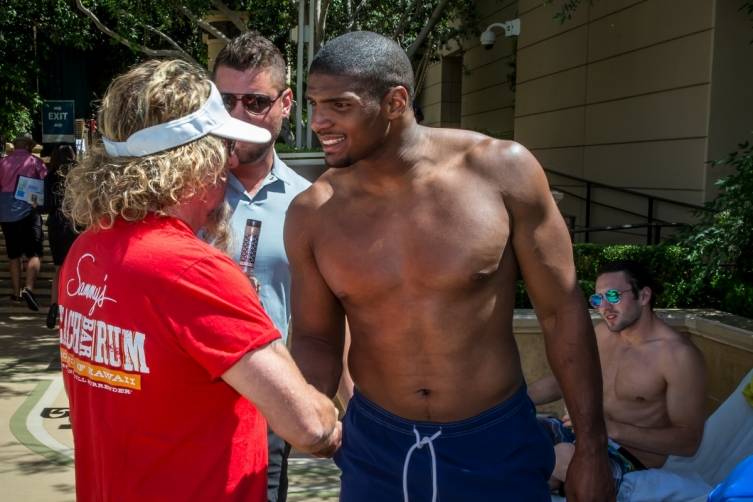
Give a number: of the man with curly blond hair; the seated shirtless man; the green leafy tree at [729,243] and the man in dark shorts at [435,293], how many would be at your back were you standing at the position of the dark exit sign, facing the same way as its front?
0

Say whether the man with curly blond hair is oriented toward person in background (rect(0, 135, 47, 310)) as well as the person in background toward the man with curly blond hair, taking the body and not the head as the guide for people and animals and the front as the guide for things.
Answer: no

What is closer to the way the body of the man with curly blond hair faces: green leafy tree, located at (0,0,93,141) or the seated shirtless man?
the seated shirtless man

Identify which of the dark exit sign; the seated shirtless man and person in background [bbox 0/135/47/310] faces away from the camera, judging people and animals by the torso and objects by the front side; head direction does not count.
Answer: the person in background

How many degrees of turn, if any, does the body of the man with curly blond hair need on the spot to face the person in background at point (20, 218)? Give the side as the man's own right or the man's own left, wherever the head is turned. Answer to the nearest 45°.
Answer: approximately 45° to the man's own left

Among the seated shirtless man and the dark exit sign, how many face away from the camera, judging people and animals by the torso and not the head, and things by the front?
0

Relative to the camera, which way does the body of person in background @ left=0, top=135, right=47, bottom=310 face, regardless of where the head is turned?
away from the camera

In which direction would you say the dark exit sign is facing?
toward the camera

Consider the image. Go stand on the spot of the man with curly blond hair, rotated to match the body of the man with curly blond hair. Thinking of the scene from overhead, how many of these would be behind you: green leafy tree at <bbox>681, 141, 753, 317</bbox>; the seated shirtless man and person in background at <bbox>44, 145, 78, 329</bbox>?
0

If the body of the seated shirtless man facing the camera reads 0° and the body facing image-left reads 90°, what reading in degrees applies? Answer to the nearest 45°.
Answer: approximately 45°

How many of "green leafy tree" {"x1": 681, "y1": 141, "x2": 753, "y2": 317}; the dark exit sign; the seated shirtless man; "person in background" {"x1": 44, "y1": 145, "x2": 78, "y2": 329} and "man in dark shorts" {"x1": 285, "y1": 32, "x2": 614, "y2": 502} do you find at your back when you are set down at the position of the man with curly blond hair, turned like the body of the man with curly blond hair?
0

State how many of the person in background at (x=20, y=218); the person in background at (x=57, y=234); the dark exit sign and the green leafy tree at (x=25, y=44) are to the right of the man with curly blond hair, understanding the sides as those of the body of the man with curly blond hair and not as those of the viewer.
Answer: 0

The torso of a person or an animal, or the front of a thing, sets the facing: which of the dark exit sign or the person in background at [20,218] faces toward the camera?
the dark exit sign

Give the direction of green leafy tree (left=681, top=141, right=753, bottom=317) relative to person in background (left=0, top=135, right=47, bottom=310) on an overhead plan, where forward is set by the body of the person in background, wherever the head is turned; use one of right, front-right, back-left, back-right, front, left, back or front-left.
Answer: back-right

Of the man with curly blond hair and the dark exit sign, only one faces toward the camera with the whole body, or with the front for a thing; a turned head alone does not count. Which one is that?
the dark exit sign

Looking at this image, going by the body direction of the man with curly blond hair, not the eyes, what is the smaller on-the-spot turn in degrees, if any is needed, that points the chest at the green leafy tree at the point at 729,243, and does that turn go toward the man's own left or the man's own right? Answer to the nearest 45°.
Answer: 0° — they already face it

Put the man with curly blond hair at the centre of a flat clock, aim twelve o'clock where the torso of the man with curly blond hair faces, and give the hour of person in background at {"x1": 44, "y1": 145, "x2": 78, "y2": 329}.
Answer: The person in background is roughly at 10 o'clock from the man with curly blond hair.

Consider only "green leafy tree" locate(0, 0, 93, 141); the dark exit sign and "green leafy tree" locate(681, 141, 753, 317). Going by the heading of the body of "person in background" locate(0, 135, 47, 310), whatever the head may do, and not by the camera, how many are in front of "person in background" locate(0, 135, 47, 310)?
2

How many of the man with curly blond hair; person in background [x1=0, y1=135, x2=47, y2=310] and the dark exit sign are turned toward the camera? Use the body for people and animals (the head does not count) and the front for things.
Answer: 1
